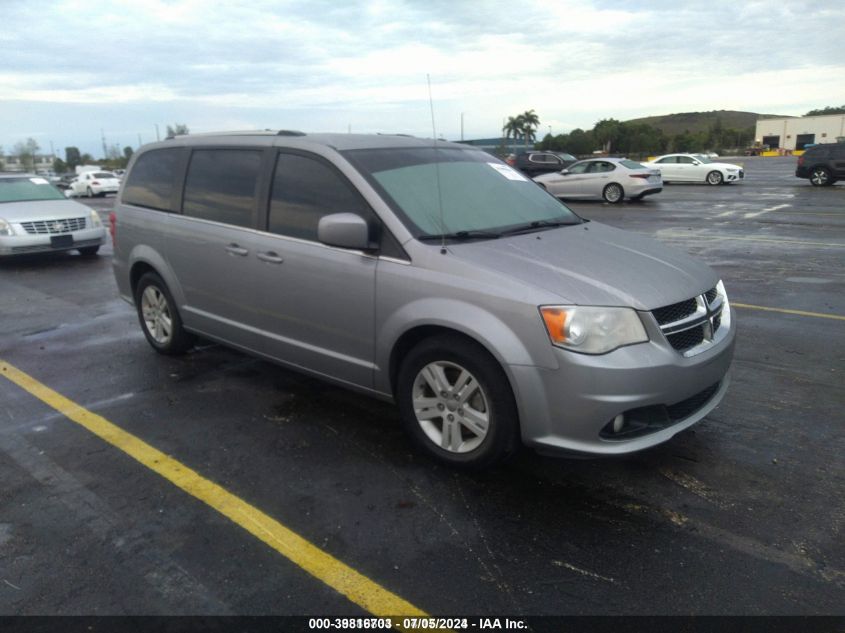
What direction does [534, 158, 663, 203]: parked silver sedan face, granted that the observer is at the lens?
facing away from the viewer and to the left of the viewer

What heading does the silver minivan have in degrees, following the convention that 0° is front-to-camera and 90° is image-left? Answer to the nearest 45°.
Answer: approximately 315°

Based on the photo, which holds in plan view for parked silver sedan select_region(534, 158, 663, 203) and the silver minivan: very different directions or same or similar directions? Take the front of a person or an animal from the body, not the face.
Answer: very different directions

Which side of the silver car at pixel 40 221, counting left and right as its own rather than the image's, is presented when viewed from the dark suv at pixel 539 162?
left

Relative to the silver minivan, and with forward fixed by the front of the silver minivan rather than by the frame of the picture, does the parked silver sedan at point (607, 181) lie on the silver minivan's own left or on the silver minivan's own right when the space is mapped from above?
on the silver minivan's own left

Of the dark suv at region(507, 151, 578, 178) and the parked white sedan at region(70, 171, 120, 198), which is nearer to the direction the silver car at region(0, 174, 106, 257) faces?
the dark suv

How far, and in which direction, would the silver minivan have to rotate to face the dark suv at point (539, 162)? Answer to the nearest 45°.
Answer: approximately 135° to its left

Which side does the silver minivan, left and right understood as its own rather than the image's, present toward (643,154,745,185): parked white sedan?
left

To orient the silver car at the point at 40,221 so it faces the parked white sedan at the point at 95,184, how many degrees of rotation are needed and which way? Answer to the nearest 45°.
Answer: approximately 135° to its left

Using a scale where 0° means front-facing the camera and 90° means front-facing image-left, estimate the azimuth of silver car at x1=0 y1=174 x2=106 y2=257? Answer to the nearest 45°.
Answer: approximately 315°

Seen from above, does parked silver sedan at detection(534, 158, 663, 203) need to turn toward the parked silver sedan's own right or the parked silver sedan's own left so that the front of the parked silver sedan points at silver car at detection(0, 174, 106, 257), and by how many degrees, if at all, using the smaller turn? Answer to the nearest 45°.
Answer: approximately 90° to the parked silver sedan's own left
